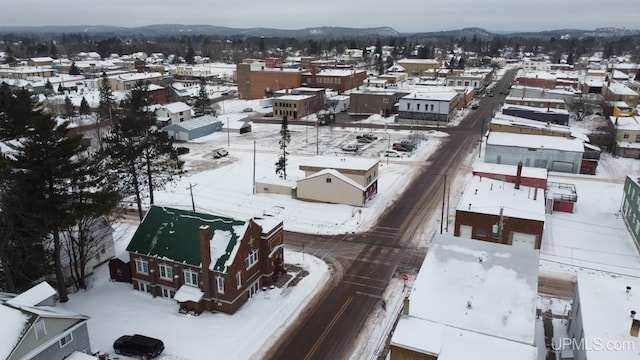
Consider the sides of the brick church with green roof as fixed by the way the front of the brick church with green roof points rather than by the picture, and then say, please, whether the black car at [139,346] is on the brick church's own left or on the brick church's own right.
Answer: on the brick church's own right

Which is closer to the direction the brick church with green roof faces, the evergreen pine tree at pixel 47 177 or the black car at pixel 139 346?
the black car

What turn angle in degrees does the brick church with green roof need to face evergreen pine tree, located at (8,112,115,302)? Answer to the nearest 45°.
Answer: approximately 135° to its right

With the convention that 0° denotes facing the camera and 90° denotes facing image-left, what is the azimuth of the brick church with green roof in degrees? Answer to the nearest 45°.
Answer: approximately 315°
